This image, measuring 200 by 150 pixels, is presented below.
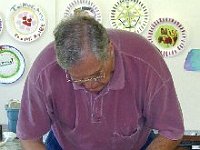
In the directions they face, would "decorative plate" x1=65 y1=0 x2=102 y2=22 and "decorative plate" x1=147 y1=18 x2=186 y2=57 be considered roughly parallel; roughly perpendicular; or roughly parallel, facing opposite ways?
roughly parallel

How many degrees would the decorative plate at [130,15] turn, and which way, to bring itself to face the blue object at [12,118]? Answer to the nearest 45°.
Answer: approximately 90° to its right

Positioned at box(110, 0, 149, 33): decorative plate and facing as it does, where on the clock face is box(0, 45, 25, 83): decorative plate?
box(0, 45, 25, 83): decorative plate is roughly at 3 o'clock from box(110, 0, 149, 33): decorative plate.

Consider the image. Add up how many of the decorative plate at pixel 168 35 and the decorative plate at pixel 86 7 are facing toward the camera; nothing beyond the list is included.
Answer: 2

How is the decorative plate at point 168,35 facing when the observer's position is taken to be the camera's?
facing the viewer

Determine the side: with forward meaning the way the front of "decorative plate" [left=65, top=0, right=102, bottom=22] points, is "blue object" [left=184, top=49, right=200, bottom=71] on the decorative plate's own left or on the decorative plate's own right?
on the decorative plate's own left

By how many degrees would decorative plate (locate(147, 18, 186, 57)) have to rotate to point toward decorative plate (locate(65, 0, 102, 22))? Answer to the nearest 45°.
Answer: approximately 90° to its right

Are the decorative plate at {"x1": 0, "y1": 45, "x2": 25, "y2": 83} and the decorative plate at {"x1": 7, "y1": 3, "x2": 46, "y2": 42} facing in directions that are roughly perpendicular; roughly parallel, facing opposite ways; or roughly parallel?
roughly parallel

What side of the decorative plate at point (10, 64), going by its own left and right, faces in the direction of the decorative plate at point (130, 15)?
left

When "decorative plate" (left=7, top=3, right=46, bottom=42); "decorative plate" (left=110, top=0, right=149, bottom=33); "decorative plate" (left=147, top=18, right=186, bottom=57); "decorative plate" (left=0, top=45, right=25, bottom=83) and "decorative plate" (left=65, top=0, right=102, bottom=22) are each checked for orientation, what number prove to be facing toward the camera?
5

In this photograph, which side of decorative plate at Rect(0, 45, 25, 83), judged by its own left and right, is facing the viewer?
front
